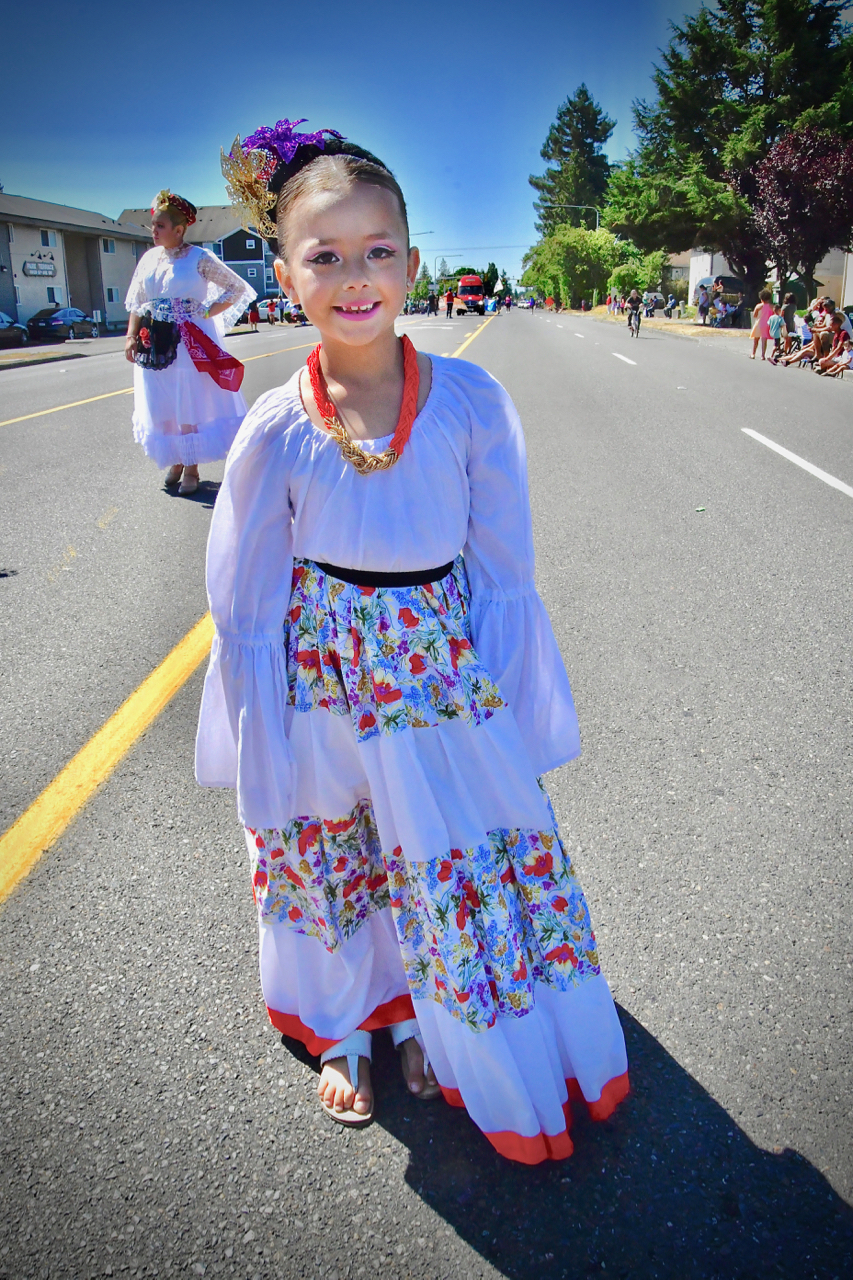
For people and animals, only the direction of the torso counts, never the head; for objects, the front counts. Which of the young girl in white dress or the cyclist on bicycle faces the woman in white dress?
the cyclist on bicycle

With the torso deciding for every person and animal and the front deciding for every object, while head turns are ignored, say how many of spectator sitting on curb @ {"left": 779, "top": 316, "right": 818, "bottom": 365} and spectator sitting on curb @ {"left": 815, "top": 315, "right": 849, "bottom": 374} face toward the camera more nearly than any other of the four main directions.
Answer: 0

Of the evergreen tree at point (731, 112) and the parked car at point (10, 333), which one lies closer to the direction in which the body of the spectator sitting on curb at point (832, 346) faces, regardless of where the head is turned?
the parked car

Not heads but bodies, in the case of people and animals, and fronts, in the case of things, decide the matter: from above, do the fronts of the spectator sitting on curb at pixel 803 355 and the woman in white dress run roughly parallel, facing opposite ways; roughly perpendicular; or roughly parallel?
roughly perpendicular

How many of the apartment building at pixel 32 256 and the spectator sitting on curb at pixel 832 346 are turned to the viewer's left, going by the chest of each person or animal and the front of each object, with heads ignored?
1

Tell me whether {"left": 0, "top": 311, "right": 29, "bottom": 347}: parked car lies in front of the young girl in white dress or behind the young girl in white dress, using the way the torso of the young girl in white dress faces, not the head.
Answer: behind

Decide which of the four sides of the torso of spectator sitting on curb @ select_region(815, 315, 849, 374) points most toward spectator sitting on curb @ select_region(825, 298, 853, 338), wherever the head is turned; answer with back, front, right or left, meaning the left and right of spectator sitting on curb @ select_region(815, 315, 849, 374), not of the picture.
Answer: right

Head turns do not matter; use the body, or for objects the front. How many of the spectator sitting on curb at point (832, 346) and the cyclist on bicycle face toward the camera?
1

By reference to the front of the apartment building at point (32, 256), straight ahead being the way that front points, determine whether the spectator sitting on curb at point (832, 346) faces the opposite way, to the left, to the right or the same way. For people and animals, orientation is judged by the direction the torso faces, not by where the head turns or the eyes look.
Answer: the opposite way

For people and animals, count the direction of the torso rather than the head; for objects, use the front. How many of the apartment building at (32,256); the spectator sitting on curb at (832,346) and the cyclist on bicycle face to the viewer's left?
1

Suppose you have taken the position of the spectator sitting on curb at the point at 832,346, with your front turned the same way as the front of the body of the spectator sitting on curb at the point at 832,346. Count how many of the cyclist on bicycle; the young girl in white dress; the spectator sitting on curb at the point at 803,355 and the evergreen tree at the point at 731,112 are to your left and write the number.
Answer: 1

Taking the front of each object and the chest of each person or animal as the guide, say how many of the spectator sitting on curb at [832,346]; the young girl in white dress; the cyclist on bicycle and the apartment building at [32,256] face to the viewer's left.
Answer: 1

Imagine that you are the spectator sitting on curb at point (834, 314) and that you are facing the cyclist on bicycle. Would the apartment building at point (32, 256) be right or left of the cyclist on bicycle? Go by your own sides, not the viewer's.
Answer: left

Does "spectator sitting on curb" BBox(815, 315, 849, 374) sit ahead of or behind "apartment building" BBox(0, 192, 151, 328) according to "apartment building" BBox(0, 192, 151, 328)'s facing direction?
ahead

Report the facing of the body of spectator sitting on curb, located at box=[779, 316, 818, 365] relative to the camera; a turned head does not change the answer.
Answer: to the viewer's left

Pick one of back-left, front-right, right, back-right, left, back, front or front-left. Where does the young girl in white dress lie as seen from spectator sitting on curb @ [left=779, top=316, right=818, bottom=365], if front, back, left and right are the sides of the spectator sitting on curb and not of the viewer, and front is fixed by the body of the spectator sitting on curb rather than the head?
left

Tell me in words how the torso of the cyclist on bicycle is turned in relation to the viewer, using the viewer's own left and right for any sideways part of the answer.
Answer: facing the viewer

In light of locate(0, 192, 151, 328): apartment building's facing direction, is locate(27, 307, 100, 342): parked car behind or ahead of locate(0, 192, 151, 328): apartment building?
ahead

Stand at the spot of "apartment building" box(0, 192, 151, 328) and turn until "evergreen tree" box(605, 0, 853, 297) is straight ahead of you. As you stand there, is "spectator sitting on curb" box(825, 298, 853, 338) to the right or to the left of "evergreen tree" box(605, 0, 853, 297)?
right
